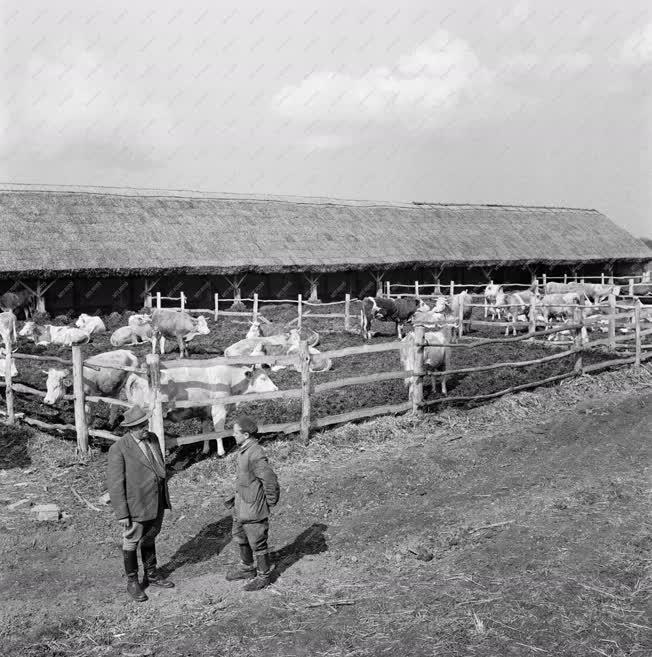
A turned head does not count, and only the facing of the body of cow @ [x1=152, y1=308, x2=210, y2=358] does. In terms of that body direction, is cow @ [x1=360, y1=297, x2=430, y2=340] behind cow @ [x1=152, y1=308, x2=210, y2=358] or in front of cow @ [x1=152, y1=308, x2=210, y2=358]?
in front

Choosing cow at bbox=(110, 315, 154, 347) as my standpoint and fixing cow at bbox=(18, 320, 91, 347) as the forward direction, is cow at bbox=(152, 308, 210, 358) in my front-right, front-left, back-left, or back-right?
back-left

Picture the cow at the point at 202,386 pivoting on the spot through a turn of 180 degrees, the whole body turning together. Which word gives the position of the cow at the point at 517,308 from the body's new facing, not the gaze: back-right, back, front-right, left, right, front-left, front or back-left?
back-right

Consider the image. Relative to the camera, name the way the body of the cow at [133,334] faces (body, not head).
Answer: to the viewer's right

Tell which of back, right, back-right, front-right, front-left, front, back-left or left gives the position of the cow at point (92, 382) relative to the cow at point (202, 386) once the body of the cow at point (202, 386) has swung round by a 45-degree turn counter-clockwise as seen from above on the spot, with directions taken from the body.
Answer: left

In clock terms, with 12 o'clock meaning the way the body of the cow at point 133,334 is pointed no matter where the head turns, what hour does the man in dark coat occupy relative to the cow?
The man in dark coat is roughly at 3 o'clock from the cow.

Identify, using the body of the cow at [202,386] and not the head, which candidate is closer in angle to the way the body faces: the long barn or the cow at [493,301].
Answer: the cow

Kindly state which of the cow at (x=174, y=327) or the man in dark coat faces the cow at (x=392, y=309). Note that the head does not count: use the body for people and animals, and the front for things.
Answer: the cow at (x=174, y=327)

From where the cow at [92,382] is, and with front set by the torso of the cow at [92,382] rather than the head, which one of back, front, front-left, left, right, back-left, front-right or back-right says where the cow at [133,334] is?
back-right

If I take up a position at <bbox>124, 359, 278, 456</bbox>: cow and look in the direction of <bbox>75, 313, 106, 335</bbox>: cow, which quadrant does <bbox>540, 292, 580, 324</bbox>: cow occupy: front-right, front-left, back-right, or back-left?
front-right

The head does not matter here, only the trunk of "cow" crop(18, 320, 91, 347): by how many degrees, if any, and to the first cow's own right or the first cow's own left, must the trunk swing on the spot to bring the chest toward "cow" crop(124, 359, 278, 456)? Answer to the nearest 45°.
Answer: approximately 90° to the first cow's own left
